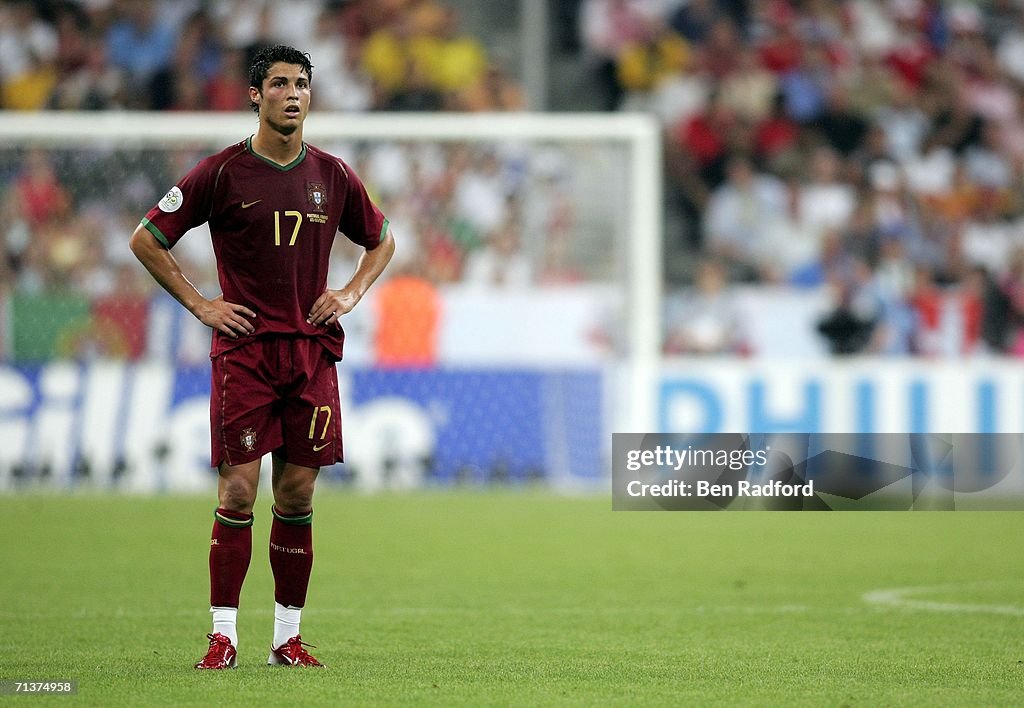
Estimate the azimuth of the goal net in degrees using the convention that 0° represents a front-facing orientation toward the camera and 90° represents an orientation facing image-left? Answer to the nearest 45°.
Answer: approximately 0°

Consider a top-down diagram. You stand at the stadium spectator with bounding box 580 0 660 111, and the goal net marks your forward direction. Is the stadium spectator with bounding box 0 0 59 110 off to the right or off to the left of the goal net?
right

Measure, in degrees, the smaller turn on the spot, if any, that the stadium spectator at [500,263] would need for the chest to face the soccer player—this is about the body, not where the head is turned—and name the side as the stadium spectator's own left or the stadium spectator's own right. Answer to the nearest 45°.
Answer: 0° — they already face them

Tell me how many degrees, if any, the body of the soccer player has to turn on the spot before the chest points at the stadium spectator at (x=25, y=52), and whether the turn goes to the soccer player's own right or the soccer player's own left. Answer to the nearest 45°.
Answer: approximately 180°

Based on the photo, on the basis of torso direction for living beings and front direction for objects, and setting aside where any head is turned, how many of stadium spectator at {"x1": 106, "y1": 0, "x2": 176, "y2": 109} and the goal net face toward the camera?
2

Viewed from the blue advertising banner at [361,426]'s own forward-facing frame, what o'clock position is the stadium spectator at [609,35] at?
The stadium spectator is roughly at 7 o'clock from the blue advertising banner.

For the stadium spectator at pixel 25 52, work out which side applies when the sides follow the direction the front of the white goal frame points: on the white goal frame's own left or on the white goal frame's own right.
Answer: on the white goal frame's own right

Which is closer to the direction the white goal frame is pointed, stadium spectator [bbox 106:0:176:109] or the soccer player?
the soccer player

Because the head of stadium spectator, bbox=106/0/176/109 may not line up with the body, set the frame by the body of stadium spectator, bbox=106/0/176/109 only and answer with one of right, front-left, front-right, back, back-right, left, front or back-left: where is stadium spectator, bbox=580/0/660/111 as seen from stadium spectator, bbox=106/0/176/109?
left

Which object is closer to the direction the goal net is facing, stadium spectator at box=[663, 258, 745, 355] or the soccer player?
the soccer player
